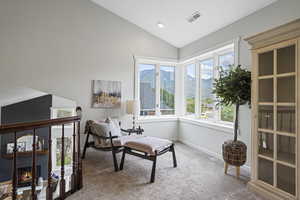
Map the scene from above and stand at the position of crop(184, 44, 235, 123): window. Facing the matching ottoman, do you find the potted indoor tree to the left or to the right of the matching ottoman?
left

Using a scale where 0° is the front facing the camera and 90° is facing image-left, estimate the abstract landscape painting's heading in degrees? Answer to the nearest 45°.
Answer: approximately 0°

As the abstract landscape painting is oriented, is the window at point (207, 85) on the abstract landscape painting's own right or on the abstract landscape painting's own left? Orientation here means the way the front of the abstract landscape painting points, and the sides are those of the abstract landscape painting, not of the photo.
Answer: on the abstract landscape painting's own left

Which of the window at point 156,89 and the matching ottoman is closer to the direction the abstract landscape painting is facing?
the matching ottoman

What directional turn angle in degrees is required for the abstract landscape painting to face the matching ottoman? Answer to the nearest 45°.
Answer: approximately 45° to its left

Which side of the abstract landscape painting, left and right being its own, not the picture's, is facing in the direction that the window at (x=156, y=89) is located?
left

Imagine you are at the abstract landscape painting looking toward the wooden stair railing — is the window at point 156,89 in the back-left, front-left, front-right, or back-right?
back-left

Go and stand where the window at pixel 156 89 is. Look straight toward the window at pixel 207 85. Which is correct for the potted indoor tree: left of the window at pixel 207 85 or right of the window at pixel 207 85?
right
